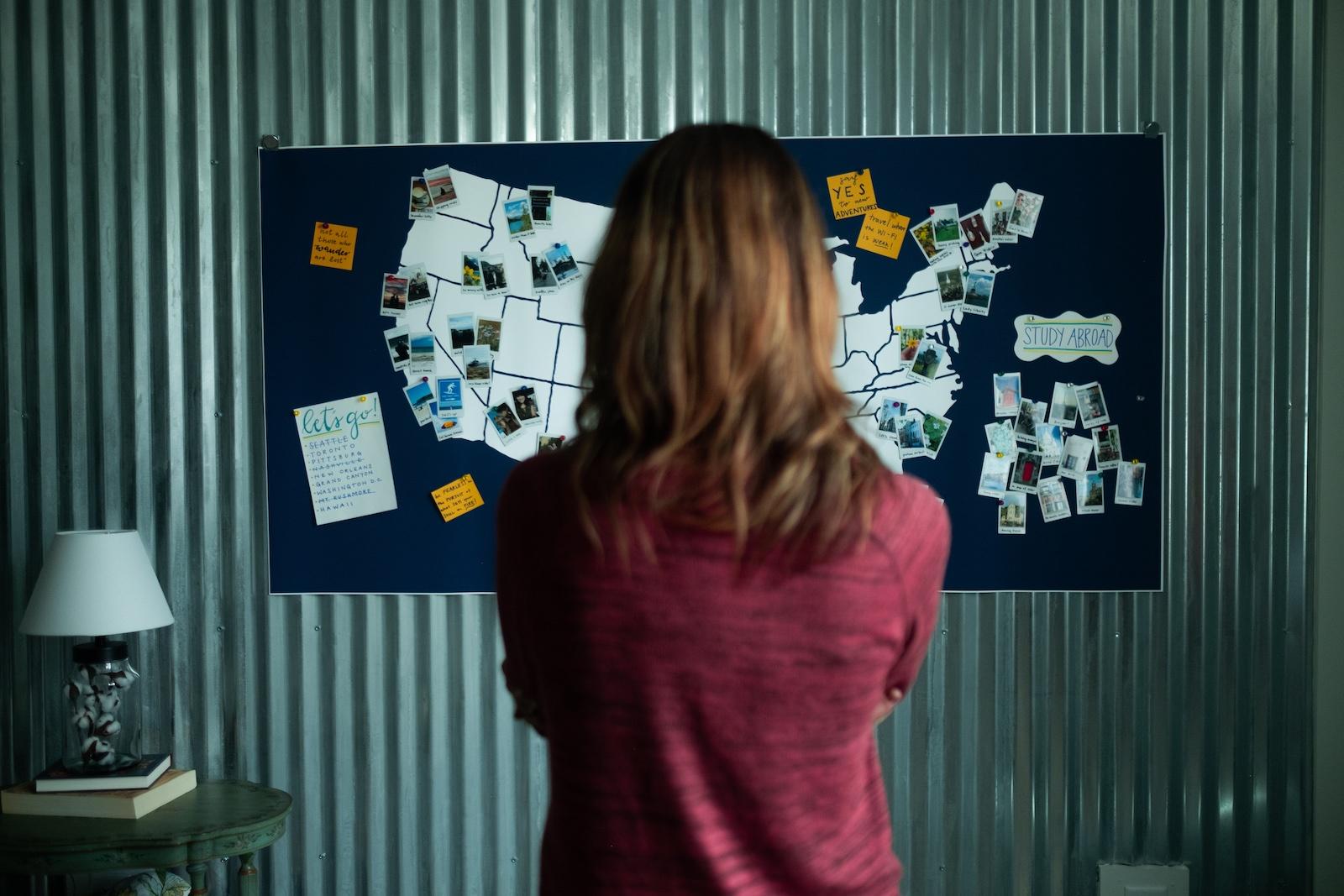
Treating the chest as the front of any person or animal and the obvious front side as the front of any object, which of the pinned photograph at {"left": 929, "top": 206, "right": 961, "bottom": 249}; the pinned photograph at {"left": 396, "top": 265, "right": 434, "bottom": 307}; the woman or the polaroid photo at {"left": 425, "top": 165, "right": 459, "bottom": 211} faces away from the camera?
the woman

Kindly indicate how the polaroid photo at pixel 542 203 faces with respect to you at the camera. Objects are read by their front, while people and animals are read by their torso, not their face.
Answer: facing the viewer

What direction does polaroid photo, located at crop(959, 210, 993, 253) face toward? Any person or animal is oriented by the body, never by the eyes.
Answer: toward the camera

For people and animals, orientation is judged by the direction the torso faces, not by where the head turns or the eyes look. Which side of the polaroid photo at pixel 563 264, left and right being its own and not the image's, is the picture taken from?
front

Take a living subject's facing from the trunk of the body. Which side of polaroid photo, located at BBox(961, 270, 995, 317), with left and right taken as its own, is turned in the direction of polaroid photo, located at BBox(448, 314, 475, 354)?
right

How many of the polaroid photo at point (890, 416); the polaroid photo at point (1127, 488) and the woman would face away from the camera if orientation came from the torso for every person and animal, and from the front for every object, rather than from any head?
1

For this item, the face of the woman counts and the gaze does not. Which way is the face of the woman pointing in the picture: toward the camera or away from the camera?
away from the camera

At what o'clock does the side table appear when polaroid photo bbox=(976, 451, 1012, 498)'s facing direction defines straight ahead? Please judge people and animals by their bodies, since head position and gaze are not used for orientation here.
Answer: The side table is roughly at 2 o'clock from the polaroid photo.

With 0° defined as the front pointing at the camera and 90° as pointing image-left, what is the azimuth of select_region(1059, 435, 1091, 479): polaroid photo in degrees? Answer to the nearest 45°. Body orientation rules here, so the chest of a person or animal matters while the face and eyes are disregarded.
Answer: approximately 0°

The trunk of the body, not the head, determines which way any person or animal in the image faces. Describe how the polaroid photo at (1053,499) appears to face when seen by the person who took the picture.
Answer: facing the viewer
